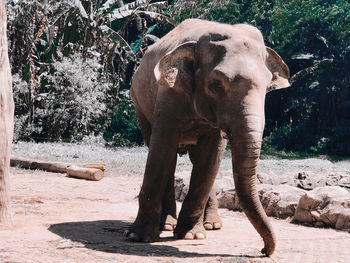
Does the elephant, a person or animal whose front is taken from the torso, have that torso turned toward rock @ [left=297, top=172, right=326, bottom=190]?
no

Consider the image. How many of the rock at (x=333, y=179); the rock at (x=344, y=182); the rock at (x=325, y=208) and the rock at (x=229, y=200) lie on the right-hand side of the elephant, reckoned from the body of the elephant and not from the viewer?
0

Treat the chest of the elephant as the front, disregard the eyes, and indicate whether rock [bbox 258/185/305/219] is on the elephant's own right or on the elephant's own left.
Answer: on the elephant's own left

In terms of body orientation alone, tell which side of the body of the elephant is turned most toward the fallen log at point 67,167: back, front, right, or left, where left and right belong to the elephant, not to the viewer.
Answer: back

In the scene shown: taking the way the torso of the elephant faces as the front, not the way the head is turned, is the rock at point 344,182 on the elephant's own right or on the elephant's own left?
on the elephant's own left

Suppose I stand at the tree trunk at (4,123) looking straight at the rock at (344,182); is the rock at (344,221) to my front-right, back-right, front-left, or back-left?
front-right

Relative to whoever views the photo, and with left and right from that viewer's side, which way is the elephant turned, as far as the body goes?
facing the viewer and to the right of the viewer

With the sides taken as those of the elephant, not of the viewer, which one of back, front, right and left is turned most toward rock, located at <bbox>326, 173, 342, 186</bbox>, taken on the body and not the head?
left

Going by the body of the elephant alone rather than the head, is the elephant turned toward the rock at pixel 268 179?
no

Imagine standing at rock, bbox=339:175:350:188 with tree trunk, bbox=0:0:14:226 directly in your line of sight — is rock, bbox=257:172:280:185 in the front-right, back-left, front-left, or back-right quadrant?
front-right

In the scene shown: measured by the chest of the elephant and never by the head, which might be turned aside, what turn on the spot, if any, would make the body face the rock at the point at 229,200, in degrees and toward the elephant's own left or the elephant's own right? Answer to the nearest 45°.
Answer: approximately 135° to the elephant's own left

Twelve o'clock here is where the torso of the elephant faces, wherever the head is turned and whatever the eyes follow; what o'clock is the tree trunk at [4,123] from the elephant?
The tree trunk is roughly at 5 o'clock from the elephant.

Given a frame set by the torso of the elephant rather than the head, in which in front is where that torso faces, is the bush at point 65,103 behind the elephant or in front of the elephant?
behind

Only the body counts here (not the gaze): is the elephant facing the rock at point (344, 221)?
no

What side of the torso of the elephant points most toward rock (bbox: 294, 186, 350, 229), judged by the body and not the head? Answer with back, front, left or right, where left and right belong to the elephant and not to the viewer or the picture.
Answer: left

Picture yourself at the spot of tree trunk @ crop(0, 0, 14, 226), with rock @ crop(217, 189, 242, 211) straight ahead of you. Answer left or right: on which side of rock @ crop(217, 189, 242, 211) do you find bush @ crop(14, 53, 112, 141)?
left
